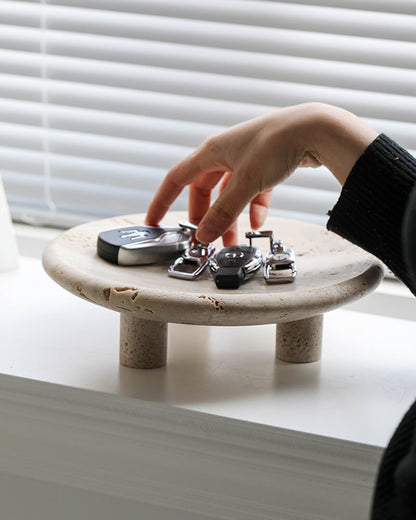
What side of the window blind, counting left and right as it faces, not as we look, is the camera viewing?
front

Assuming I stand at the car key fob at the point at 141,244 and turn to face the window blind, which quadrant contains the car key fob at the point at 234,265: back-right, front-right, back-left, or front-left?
back-right
